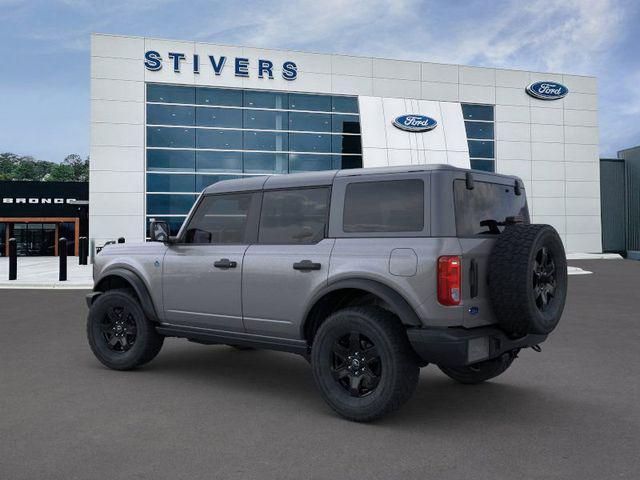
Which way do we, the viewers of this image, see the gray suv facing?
facing away from the viewer and to the left of the viewer

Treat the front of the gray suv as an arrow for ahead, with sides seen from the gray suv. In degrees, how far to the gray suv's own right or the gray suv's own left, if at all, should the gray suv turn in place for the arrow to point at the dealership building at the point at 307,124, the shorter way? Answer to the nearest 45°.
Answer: approximately 45° to the gray suv's own right
